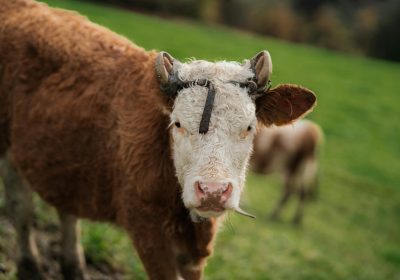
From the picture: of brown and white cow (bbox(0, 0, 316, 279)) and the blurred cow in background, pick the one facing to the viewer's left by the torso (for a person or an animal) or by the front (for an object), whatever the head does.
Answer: the blurred cow in background

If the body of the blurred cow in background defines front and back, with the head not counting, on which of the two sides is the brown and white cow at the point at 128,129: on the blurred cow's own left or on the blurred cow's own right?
on the blurred cow's own left

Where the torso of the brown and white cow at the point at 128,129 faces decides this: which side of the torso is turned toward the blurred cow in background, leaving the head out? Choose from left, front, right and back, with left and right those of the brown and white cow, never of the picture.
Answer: left

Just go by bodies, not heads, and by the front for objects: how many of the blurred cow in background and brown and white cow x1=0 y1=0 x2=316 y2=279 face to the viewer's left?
1

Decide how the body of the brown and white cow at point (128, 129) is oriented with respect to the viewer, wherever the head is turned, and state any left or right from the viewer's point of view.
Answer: facing the viewer and to the right of the viewer

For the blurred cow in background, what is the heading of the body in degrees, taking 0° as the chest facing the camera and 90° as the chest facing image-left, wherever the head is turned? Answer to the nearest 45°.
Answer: approximately 90°
